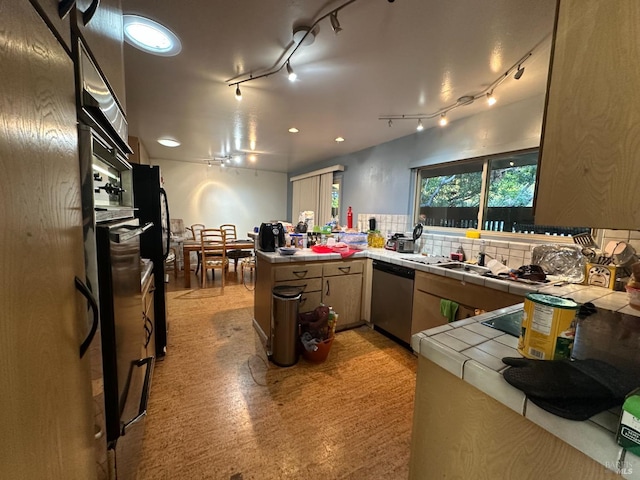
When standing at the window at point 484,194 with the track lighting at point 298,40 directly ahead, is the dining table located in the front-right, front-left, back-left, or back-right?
front-right

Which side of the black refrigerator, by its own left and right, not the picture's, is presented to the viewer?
right

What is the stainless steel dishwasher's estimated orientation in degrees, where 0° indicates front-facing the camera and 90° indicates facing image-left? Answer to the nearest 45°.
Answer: approximately 45°

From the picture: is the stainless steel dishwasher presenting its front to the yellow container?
no

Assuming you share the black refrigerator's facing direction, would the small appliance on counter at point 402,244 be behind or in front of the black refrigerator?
in front

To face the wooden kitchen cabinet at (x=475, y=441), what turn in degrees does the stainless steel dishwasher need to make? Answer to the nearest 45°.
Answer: approximately 45° to its left

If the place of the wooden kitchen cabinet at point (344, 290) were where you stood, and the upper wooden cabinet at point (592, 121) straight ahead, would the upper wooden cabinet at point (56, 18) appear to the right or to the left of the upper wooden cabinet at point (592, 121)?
right

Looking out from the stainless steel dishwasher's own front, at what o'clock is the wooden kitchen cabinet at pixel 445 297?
The wooden kitchen cabinet is roughly at 9 o'clock from the stainless steel dishwasher.

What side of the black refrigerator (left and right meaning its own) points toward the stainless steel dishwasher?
front

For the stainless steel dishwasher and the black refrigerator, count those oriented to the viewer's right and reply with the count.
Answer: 1

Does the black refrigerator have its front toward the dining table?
no

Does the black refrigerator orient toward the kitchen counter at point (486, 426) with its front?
no

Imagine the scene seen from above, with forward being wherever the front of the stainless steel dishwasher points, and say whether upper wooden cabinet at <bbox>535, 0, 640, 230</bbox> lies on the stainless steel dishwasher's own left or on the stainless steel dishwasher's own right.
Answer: on the stainless steel dishwasher's own left
